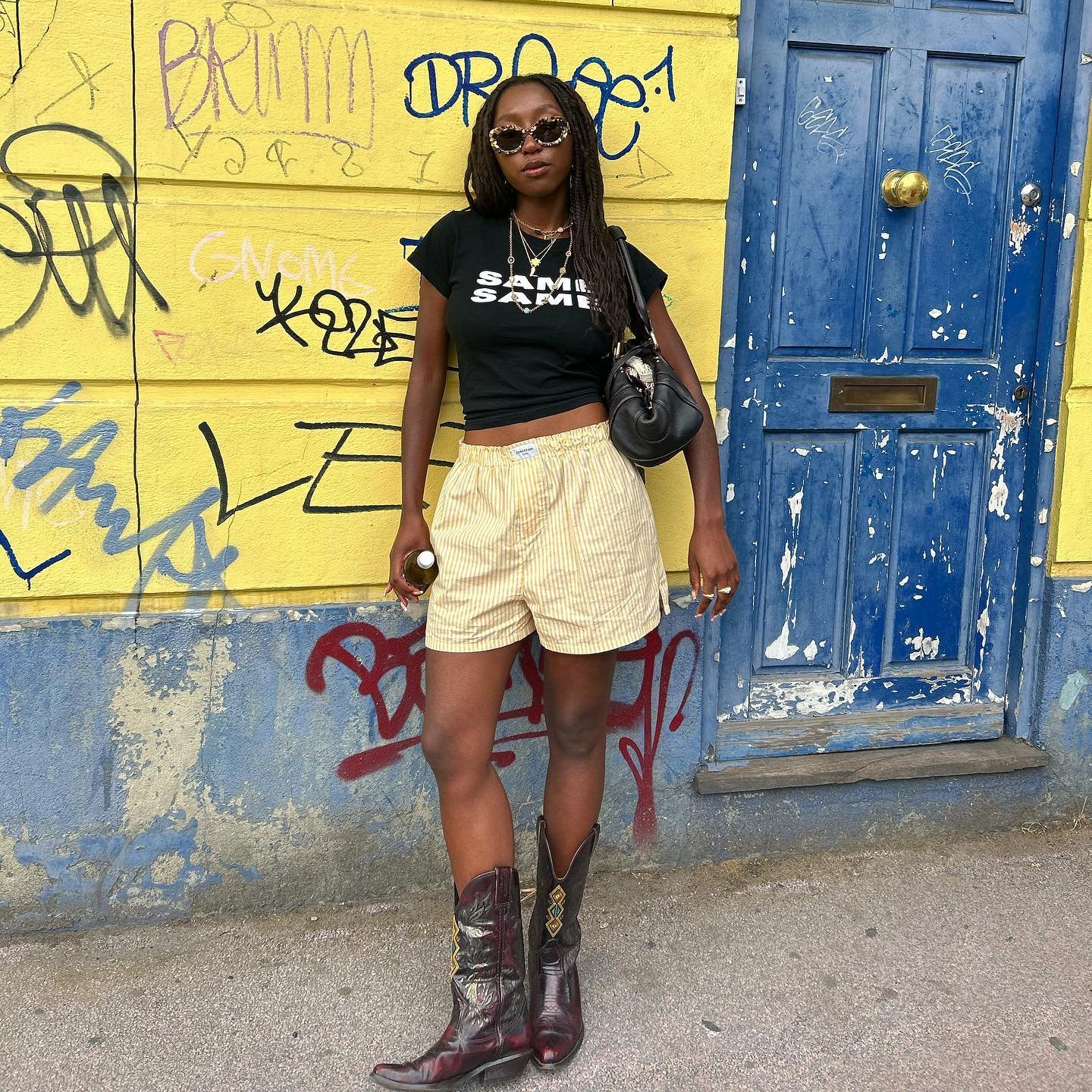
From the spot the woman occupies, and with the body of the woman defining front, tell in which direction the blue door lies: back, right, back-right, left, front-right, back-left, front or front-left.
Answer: back-left

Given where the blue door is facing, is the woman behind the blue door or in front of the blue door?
in front

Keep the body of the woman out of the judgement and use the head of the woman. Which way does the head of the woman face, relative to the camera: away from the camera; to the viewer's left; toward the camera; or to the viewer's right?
toward the camera

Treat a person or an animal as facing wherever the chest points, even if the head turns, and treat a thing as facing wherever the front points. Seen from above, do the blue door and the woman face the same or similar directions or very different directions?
same or similar directions

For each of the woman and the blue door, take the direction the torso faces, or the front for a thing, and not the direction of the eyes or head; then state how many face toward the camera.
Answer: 2

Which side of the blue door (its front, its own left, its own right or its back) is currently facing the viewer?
front
